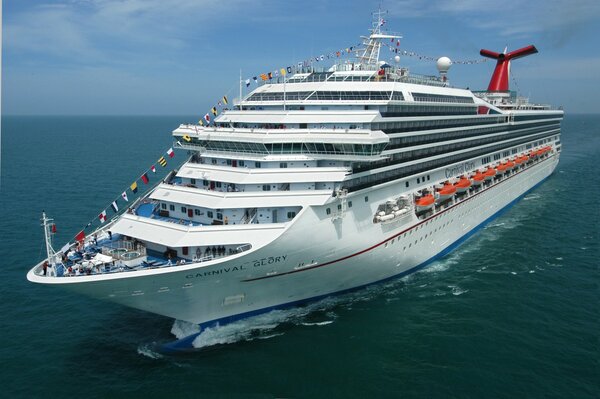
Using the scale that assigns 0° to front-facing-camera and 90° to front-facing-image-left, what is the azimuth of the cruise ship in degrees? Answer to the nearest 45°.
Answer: approximately 45°

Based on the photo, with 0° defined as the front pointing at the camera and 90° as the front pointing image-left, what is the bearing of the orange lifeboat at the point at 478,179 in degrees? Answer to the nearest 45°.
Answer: approximately 45°
